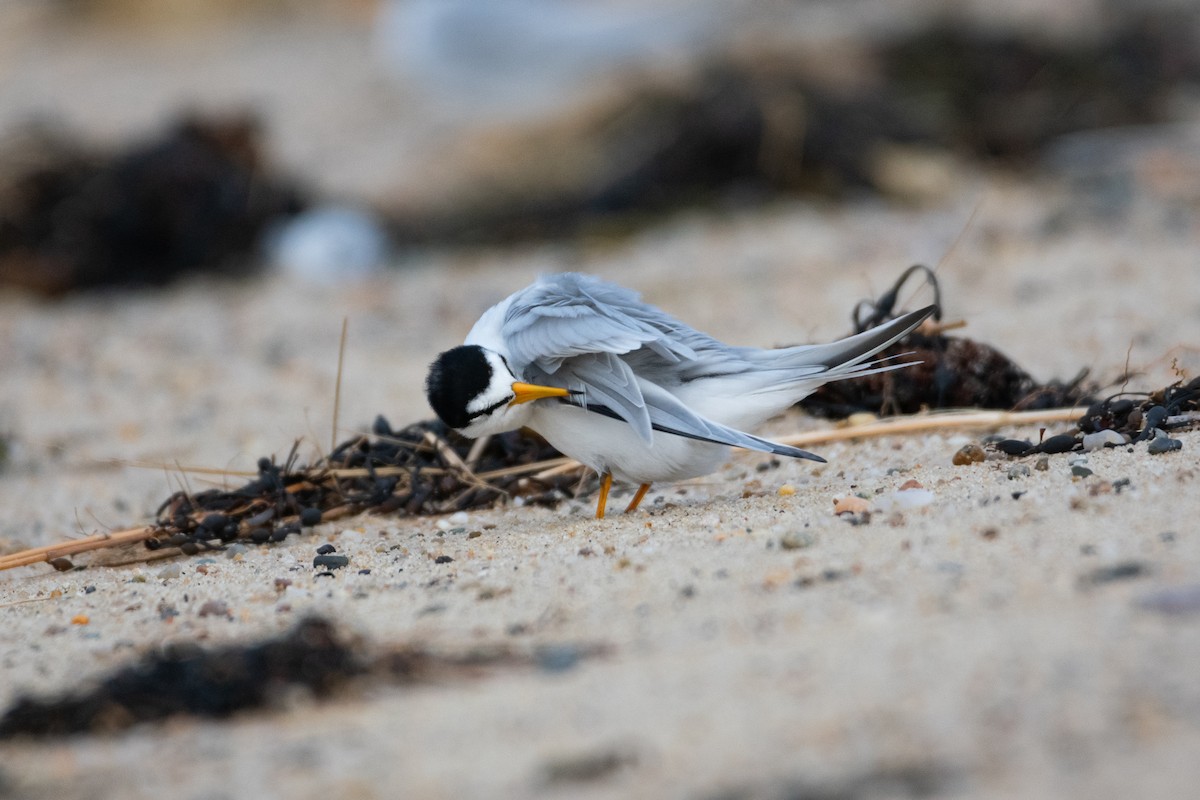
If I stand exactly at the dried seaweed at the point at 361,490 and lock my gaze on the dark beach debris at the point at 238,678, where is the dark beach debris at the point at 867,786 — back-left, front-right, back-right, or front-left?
front-left

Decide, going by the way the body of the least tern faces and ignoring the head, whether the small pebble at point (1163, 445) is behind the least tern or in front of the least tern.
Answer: behind

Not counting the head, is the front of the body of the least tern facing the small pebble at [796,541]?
no

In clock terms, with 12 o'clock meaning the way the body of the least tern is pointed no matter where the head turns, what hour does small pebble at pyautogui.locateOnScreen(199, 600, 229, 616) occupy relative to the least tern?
The small pebble is roughly at 11 o'clock from the least tern.

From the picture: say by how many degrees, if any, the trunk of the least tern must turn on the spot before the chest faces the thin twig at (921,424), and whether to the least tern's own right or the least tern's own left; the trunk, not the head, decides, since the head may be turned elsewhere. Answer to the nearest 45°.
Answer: approximately 135° to the least tern's own right

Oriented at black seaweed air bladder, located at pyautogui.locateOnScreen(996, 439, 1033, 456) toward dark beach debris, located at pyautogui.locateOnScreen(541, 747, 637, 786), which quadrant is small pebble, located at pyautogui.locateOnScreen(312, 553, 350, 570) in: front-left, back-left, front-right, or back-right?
front-right

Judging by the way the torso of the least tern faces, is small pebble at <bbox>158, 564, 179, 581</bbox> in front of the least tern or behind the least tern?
in front

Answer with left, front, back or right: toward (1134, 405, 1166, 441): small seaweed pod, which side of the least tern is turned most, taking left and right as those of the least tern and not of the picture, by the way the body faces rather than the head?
back

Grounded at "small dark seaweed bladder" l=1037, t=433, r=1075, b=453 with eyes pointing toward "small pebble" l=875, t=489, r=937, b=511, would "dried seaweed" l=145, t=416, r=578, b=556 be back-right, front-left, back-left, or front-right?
front-right

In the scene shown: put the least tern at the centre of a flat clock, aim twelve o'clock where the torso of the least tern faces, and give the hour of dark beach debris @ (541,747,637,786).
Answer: The dark beach debris is roughly at 9 o'clock from the least tern.

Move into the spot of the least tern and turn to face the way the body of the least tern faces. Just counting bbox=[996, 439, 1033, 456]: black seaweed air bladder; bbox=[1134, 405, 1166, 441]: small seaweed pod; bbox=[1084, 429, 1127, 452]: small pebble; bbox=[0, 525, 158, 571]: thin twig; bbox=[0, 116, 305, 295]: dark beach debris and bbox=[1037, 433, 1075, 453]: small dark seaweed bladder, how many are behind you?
4

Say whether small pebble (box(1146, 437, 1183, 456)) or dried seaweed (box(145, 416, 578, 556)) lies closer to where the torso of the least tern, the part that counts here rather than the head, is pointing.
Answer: the dried seaweed

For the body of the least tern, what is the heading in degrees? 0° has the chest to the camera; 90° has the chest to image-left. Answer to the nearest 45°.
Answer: approximately 90°

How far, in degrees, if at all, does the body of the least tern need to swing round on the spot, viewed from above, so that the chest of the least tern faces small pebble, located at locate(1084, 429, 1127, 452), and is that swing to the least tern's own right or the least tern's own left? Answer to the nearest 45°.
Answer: approximately 180°

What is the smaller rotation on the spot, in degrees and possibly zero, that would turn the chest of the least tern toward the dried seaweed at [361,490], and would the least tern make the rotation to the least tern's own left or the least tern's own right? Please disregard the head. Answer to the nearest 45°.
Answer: approximately 45° to the least tern's own right

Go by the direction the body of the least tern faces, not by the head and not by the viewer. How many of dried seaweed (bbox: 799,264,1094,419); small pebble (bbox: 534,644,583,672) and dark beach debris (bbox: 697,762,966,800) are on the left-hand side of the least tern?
2

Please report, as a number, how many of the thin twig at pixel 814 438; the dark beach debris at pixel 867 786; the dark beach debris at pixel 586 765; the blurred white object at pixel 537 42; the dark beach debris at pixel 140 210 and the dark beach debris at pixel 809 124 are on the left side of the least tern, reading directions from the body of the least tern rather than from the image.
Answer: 2

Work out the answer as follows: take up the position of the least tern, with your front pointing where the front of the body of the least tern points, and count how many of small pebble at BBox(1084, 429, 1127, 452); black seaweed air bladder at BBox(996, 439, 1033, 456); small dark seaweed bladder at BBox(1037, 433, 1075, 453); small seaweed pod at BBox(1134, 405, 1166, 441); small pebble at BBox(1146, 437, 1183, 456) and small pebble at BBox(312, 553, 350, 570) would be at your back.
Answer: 5

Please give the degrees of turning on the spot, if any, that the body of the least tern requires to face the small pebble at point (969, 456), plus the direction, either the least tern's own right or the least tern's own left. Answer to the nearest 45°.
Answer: approximately 180°

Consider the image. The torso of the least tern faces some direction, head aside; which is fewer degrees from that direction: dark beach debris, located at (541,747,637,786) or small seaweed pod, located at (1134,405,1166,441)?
the dark beach debris
